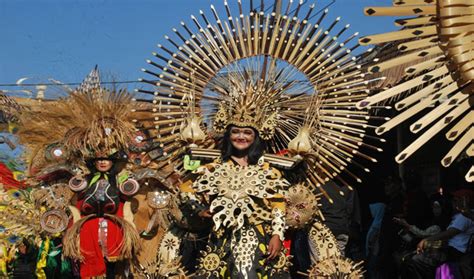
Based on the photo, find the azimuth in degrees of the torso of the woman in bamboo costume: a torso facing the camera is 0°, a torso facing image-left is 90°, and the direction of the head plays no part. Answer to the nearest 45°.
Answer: approximately 0°

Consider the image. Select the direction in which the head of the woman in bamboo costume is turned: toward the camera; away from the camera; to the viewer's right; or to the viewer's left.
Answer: toward the camera

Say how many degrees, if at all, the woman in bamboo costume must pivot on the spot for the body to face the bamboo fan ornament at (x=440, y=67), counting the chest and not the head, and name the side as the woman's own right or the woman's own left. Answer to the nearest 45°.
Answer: approximately 45° to the woman's own left
